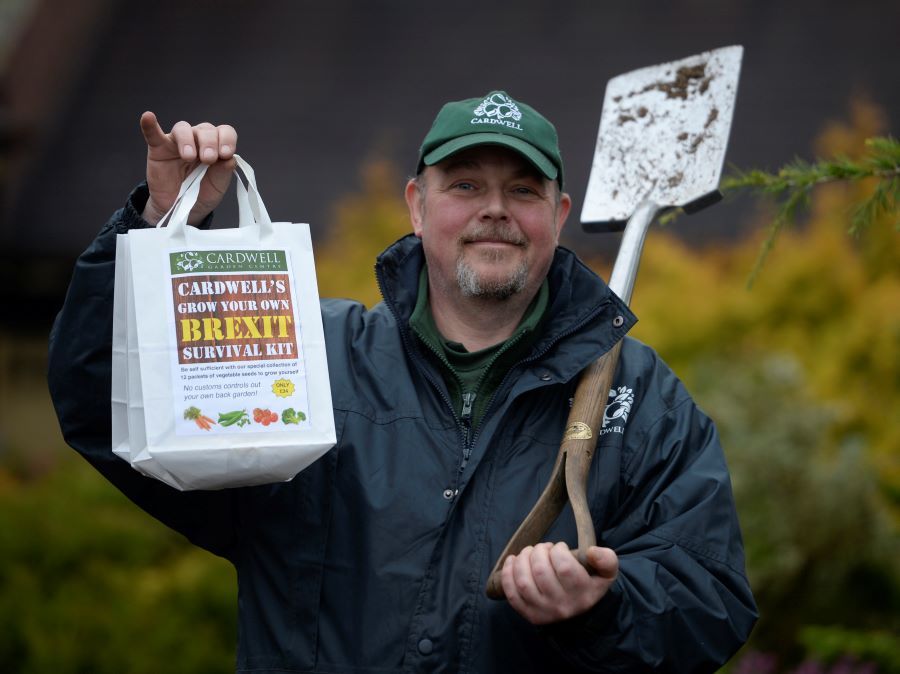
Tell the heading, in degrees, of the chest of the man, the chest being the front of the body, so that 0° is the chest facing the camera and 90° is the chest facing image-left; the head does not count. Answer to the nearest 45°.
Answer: approximately 0°

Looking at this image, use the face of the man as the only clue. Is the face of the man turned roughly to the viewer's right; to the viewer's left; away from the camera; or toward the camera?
toward the camera
